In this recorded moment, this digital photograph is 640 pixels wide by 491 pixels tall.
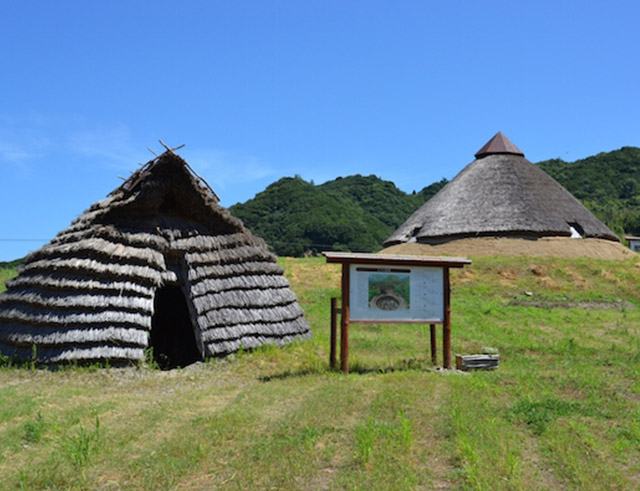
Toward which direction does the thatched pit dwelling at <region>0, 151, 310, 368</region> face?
toward the camera

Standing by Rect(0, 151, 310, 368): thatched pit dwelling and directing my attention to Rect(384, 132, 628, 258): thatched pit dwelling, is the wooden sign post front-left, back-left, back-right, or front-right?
front-right

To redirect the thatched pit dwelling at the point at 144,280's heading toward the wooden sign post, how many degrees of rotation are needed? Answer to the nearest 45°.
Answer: approximately 45° to its left

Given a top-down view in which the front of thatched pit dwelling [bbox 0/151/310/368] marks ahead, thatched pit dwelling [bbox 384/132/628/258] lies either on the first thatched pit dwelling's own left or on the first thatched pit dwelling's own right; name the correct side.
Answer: on the first thatched pit dwelling's own left

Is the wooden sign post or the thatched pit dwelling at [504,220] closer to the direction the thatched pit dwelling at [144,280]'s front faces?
the wooden sign post
